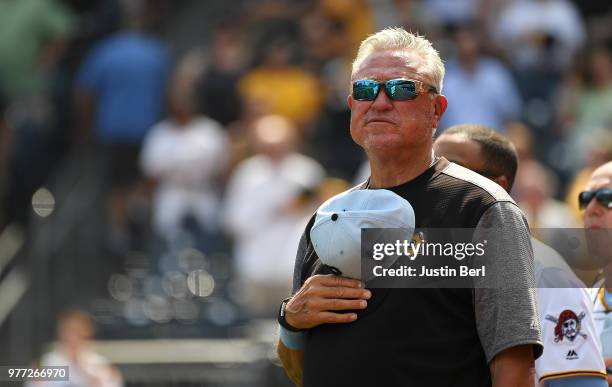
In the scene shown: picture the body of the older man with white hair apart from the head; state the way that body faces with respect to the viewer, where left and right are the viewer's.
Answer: facing the viewer and to the left of the viewer

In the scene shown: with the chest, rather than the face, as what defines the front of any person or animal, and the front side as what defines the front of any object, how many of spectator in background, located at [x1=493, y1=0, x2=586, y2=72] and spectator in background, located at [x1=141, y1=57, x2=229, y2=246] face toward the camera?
2

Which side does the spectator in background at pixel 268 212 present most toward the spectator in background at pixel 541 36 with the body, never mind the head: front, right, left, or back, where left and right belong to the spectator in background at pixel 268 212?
left

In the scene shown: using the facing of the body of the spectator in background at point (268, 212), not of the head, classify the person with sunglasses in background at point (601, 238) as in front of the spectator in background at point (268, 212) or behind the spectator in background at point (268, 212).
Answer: in front

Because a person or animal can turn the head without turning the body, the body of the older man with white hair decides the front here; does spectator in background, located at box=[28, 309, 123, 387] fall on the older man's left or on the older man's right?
on the older man's right

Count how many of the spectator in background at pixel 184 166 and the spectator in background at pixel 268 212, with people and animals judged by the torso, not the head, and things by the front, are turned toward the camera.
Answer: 2

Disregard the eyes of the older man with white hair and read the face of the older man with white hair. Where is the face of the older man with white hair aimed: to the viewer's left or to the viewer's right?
to the viewer's left

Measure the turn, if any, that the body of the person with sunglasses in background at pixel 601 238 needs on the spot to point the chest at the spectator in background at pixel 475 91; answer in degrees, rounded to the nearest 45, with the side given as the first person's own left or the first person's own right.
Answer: approximately 135° to the first person's own right

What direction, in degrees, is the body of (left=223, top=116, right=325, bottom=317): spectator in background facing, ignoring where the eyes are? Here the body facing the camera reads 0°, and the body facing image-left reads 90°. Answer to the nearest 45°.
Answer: approximately 0°

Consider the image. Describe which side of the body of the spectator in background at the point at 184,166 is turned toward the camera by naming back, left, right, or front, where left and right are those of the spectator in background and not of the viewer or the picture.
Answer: front

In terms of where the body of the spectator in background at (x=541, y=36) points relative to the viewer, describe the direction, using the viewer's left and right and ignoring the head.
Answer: facing the viewer

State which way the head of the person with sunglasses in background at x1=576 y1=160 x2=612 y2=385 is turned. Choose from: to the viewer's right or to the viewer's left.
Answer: to the viewer's left

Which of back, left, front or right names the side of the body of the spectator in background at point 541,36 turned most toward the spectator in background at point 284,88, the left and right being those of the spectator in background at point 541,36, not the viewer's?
right
